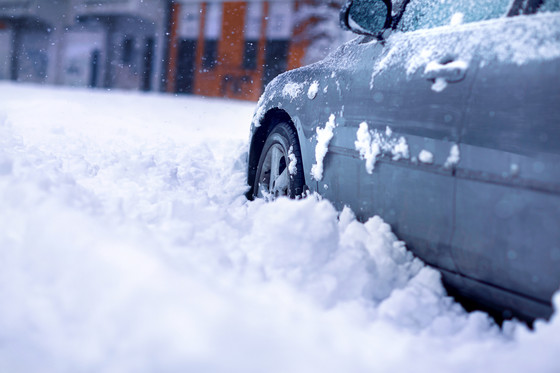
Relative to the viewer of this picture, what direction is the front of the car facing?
facing away from the viewer and to the left of the viewer
